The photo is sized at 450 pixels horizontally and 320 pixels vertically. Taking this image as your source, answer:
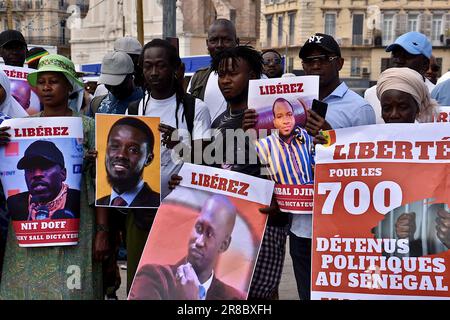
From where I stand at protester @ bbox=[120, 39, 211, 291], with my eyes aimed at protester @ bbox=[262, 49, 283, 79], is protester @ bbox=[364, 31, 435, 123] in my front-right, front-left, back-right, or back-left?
front-right

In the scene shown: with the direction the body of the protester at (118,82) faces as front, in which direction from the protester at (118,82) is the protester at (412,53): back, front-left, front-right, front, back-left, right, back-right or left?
back-left

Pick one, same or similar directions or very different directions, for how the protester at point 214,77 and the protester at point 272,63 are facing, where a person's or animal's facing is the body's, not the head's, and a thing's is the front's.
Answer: same or similar directions

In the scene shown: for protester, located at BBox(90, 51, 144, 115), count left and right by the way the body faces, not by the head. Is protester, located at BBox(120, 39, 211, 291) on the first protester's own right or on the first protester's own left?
on the first protester's own left

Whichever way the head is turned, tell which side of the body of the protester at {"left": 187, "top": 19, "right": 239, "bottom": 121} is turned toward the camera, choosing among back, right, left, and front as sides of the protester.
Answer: front

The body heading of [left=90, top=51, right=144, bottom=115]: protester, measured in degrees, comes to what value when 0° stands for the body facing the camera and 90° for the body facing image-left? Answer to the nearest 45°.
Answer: approximately 45°

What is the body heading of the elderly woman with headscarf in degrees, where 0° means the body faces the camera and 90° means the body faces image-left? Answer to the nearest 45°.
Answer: approximately 45°

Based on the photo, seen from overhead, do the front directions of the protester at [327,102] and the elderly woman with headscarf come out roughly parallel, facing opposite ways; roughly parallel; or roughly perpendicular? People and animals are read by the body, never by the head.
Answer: roughly parallel

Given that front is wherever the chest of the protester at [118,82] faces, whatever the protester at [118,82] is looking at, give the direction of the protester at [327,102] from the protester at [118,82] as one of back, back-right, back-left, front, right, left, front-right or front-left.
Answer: left

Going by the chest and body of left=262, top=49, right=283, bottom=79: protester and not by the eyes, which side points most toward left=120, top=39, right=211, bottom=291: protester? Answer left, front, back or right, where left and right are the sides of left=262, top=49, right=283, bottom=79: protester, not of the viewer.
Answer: front

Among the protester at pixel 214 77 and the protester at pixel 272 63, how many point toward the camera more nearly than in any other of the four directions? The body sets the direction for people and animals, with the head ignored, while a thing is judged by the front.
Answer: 2

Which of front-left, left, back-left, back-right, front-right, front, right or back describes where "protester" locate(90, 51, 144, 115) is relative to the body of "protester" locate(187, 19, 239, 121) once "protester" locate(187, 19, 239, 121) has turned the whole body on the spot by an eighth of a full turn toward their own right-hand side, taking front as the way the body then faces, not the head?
front

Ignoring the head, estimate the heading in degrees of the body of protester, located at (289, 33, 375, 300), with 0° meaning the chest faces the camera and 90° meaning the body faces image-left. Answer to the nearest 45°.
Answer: approximately 45°

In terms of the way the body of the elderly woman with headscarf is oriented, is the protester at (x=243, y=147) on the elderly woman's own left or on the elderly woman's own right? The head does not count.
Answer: on the elderly woman's own right

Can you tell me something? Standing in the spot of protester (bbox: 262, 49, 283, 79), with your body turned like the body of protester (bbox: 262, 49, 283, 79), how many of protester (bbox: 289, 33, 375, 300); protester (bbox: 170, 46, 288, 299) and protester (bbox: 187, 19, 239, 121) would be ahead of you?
3
